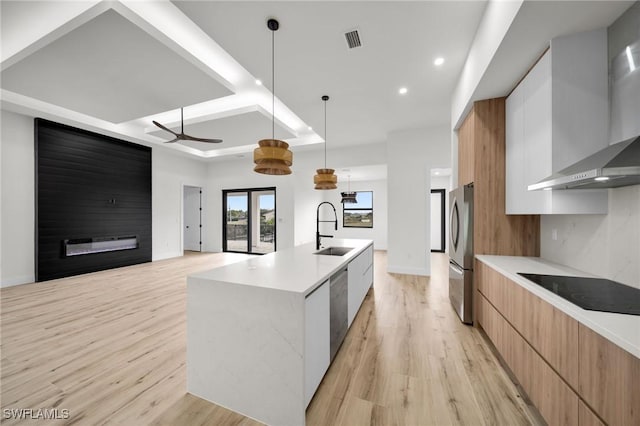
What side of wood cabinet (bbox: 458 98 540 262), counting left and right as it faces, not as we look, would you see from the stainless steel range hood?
left

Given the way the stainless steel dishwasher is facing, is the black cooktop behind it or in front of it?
in front

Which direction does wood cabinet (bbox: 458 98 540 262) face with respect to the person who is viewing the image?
facing to the left of the viewer

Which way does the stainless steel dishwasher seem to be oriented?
to the viewer's right

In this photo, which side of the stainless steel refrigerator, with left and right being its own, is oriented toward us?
left

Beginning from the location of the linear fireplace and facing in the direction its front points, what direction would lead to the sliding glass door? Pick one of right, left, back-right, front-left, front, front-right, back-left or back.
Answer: front-left

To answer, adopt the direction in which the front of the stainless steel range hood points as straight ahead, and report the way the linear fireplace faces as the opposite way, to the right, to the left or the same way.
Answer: the opposite way

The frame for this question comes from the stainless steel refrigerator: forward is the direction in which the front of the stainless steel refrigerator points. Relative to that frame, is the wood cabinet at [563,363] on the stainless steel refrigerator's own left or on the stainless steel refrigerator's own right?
on the stainless steel refrigerator's own left

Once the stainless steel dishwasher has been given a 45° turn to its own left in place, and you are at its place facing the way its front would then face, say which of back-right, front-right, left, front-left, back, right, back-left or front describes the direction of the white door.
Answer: left

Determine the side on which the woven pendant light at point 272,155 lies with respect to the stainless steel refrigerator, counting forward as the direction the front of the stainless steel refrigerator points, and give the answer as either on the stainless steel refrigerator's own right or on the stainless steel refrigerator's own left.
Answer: on the stainless steel refrigerator's own left

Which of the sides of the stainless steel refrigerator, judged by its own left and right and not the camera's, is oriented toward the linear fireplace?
front
